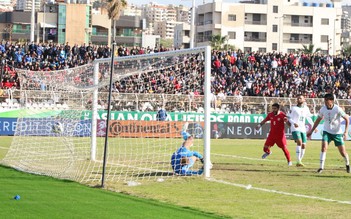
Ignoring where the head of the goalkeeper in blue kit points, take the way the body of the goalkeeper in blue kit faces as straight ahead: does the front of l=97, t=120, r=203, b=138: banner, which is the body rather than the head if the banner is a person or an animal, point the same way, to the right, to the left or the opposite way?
to the right

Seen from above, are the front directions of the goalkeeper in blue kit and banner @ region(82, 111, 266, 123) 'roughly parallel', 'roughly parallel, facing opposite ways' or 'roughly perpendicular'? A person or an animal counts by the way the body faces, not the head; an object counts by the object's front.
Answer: roughly perpendicular

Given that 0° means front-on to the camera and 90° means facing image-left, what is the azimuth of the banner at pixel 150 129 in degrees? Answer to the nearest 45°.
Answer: approximately 0°

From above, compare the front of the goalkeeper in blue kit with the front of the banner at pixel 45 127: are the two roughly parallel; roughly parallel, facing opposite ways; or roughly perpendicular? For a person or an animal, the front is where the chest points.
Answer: roughly perpendicular

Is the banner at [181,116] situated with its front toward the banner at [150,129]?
yes

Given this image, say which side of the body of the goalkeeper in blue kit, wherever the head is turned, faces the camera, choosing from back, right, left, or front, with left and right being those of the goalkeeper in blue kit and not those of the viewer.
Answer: right

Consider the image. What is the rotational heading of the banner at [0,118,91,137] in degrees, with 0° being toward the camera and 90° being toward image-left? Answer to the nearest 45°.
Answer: approximately 0°
